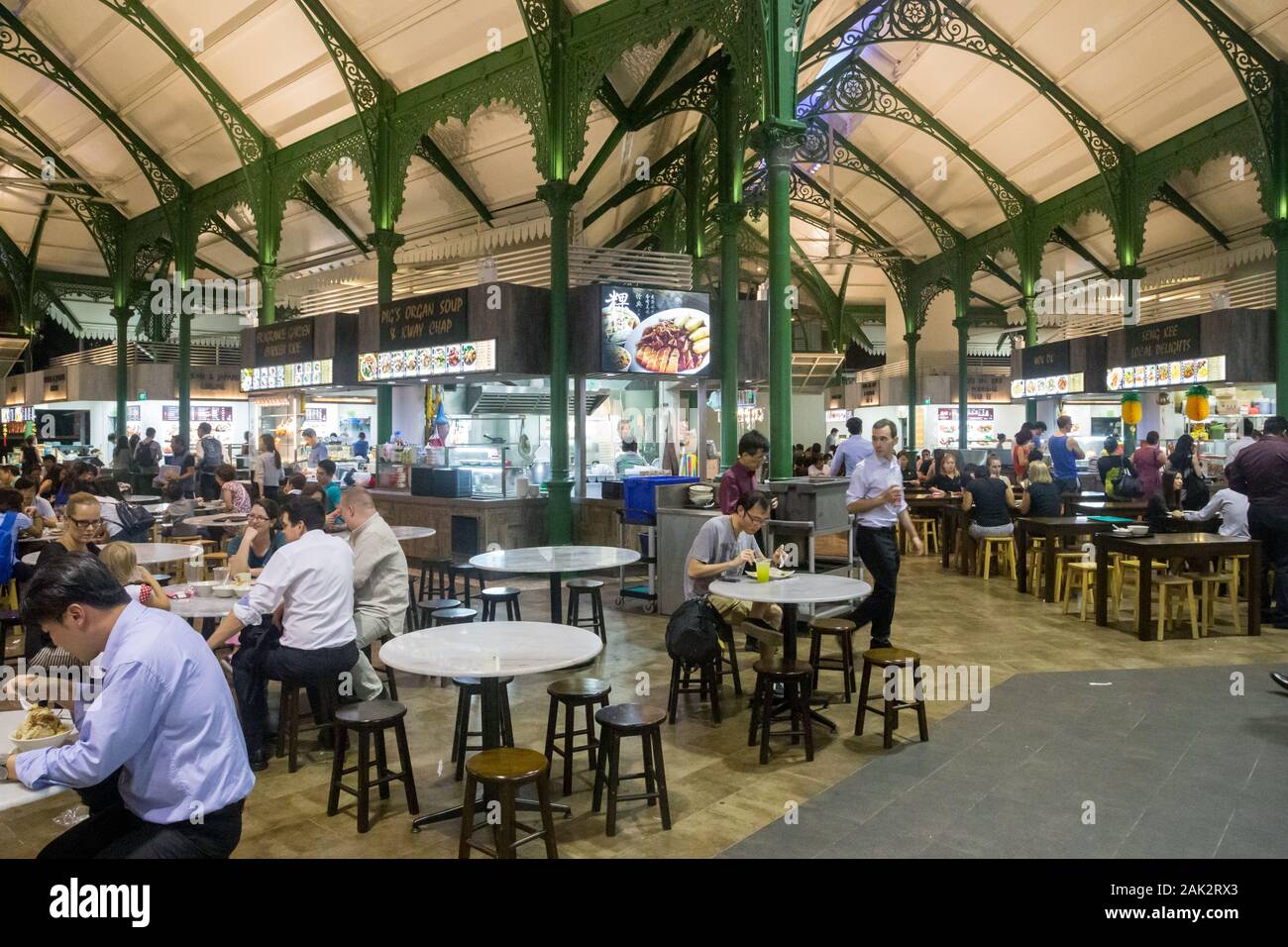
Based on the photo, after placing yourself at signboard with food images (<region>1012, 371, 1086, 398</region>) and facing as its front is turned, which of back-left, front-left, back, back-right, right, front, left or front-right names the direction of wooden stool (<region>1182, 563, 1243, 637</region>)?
front-left

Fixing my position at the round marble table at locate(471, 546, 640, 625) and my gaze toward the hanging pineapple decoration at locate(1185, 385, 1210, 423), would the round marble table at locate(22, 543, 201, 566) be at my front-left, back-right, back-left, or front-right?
back-left

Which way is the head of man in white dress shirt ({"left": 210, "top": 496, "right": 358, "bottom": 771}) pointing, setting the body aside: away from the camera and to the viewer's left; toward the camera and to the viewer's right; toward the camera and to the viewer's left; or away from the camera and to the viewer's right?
away from the camera and to the viewer's left

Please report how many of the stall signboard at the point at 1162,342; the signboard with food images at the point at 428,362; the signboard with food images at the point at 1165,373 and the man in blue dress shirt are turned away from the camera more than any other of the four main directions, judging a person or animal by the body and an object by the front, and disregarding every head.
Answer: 0

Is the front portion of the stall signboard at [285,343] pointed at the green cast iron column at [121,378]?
no

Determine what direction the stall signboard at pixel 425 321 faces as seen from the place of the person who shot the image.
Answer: facing the viewer and to the left of the viewer

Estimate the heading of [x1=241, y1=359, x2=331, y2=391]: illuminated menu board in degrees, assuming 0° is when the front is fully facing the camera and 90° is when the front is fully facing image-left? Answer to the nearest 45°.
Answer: approximately 45°

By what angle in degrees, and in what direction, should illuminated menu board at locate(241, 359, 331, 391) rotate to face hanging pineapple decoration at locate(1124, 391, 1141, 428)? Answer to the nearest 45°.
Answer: approximately 90° to its left

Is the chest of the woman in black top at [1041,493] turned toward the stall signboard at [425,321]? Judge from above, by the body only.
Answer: no

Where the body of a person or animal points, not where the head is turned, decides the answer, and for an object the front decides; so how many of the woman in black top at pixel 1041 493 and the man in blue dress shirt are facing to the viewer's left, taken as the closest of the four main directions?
1

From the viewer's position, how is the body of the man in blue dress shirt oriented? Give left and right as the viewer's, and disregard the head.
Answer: facing to the left of the viewer

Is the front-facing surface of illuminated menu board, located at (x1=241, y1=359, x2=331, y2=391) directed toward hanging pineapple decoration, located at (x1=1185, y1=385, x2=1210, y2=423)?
no

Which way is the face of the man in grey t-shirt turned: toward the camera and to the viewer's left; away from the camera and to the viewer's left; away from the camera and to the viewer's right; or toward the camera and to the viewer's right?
toward the camera and to the viewer's right

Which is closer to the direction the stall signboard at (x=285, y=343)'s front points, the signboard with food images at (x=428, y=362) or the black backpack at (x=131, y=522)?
the black backpack

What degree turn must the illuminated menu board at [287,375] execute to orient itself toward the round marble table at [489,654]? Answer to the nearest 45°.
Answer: approximately 45° to its left

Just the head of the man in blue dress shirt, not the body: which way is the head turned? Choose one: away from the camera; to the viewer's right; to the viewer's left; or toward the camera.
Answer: to the viewer's left
